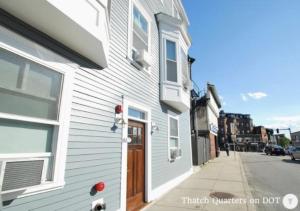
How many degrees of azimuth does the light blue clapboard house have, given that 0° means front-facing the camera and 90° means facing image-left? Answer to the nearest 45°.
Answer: approximately 315°
